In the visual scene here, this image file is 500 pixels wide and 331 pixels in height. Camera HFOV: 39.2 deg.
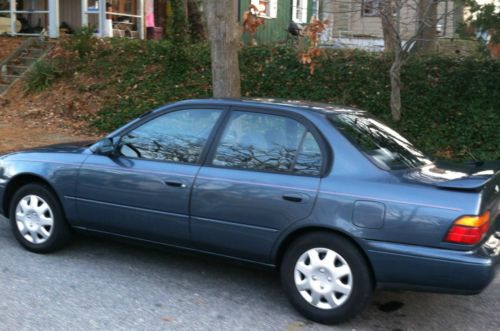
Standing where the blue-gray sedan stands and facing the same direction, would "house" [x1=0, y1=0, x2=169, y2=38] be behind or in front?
in front

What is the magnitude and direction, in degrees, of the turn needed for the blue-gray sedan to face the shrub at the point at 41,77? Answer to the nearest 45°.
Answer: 0° — it already faces it

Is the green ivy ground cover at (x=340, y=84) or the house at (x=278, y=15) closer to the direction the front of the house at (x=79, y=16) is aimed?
the green ivy ground cover

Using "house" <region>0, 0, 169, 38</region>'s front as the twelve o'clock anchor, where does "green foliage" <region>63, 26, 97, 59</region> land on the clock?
The green foliage is roughly at 12 o'clock from the house.

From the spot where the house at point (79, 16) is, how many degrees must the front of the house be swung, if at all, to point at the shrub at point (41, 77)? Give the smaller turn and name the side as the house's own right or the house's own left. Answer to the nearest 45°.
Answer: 0° — it already faces it

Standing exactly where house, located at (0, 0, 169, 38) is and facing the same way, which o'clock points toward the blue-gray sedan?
The blue-gray sedan is roughly at 12 o'clock from the house.

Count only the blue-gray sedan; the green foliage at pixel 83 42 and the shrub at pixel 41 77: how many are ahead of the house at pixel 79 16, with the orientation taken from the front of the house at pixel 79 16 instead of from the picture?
3

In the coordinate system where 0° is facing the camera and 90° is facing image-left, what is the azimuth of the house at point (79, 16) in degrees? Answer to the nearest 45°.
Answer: approximately 0°

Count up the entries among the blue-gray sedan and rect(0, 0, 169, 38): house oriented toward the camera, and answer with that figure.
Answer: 1

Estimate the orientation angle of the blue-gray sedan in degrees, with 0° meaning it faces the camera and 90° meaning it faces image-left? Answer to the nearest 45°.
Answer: approximately 135°
